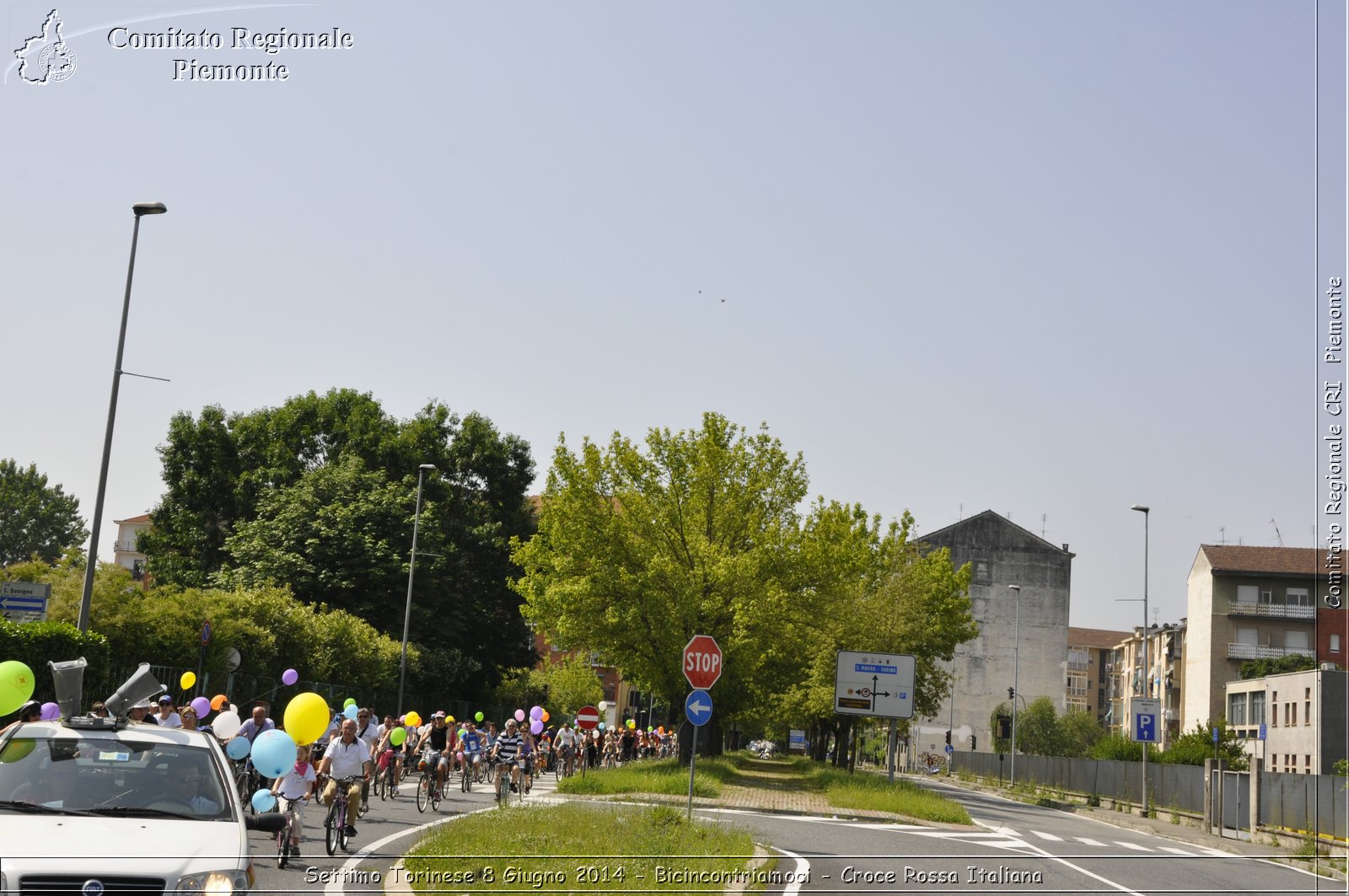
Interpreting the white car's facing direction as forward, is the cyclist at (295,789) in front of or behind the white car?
behind

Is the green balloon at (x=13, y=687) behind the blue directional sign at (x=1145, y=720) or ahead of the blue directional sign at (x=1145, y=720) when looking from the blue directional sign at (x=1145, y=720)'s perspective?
ahead

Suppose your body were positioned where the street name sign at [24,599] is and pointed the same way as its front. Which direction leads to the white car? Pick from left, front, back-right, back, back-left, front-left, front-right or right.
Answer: front

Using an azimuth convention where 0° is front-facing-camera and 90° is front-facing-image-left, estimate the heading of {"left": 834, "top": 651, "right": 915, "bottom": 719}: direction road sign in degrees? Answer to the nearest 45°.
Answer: approximately 0°

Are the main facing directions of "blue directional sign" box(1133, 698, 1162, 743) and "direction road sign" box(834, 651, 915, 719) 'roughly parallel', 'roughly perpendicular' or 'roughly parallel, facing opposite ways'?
roughly parallel

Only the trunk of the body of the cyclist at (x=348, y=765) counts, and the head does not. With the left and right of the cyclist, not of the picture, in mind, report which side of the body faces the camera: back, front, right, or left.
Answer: front

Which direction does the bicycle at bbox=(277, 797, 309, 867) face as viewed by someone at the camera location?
facing the viewer and to the left of the viewer

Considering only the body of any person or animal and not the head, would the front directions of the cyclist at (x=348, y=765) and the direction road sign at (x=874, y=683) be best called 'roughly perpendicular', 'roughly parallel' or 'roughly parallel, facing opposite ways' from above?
roughly parallel

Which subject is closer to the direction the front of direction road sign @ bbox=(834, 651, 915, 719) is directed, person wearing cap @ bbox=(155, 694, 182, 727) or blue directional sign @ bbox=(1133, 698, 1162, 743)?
the person wearing cap

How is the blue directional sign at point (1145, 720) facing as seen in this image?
toward the camera

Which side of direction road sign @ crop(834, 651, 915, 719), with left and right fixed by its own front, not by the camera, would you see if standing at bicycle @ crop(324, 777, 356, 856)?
front

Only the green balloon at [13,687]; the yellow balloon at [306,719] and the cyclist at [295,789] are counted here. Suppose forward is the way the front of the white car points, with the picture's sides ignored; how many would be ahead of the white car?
0

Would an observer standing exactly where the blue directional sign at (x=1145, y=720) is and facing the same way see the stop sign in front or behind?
in front

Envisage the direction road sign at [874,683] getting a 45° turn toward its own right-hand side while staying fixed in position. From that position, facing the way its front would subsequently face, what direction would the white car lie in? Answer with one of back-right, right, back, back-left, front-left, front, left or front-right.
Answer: front-left

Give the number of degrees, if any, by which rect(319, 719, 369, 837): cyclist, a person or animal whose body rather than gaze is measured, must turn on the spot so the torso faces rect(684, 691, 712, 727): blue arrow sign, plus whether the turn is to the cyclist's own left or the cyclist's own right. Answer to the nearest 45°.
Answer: approximately 135° to the cyclist's own left
